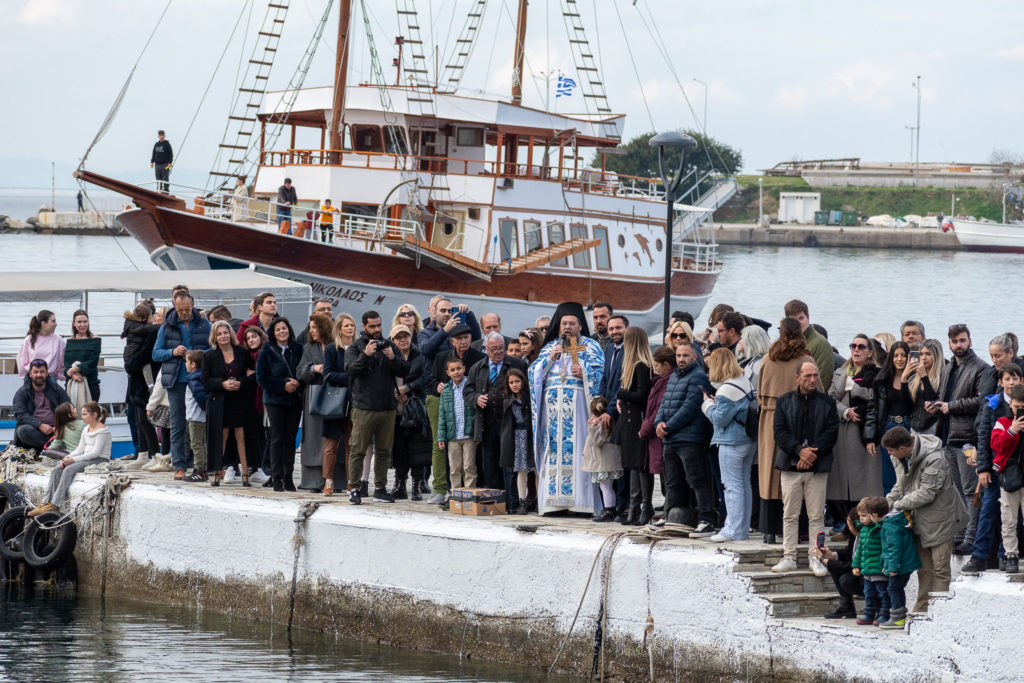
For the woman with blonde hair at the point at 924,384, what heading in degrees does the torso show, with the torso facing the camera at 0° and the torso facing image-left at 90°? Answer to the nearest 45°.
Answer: approximately 45°

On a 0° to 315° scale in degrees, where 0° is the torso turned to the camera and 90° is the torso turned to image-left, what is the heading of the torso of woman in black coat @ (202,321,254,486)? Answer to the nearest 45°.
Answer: approximately 0°

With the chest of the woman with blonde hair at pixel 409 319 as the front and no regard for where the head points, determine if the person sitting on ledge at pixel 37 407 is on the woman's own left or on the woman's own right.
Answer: on the woman's own right

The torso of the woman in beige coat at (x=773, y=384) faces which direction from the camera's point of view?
away from the camera

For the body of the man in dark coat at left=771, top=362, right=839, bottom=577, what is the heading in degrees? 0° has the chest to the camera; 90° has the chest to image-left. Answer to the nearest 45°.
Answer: approximately 0°

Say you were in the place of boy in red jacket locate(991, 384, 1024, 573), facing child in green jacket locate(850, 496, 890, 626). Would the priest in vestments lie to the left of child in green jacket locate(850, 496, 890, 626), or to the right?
right
